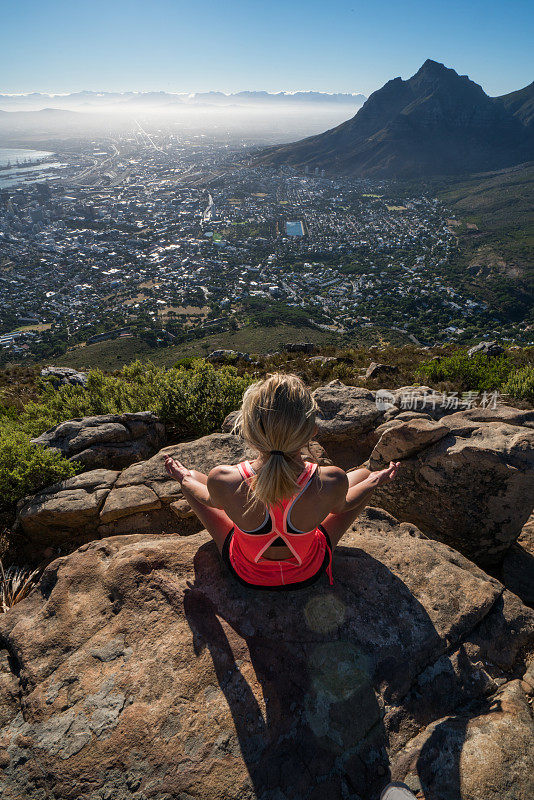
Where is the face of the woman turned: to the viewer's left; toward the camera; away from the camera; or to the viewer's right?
away from the camera

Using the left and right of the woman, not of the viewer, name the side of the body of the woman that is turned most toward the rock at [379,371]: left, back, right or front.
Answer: front

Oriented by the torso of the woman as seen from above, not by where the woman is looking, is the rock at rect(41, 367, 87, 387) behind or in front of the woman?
in front

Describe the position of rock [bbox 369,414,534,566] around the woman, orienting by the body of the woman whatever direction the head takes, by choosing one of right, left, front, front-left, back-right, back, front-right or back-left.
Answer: front-right

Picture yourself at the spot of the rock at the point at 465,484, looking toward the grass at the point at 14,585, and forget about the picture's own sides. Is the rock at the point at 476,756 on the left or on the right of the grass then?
left

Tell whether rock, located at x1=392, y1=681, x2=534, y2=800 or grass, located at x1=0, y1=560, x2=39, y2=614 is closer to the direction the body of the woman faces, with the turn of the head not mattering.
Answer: the grass

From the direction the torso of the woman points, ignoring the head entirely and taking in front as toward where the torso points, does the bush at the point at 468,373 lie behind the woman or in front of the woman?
in front

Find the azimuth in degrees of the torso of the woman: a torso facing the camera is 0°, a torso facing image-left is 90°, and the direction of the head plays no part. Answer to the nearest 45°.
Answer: approximately 180°
